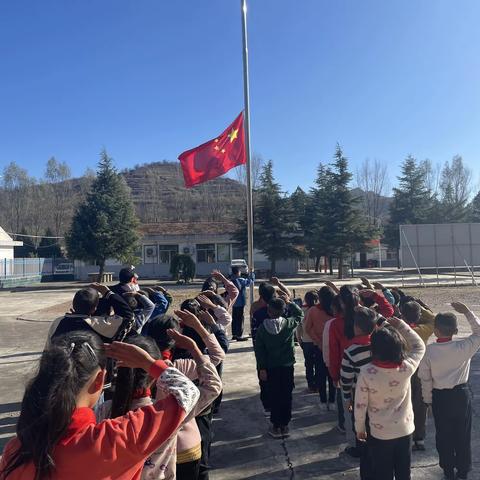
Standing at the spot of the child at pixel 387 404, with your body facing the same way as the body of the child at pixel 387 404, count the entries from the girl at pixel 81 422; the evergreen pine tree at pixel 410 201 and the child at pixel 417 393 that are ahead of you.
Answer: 2

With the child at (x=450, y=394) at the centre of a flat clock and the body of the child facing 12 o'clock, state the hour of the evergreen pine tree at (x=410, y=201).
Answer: The evergreen pine tree is roughly at 12 o'clock from the child.

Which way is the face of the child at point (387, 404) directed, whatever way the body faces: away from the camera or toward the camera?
away from the camera

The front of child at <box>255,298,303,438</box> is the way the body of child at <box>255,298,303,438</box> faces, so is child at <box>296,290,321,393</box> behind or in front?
in front

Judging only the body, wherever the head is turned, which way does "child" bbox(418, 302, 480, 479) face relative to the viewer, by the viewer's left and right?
facing away from the viewer

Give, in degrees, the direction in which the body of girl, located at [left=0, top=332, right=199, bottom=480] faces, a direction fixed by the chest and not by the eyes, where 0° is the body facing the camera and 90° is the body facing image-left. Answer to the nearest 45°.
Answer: approximately 225°

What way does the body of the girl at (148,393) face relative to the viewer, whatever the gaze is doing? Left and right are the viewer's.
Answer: facing away from the viewer and to the right of the viewer

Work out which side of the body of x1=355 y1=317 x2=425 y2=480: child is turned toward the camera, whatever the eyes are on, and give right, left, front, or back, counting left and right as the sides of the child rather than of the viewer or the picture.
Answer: back

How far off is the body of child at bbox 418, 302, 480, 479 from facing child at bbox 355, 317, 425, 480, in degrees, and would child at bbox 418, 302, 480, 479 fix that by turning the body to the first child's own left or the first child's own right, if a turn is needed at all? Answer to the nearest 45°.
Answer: approximately 135° to the first child's own left

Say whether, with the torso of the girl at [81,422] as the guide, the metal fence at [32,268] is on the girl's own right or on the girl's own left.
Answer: on the girl's own left

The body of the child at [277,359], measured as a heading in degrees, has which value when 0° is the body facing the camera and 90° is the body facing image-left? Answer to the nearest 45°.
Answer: approximately 180°

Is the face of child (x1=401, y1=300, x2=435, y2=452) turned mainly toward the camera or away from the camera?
away from the camera
